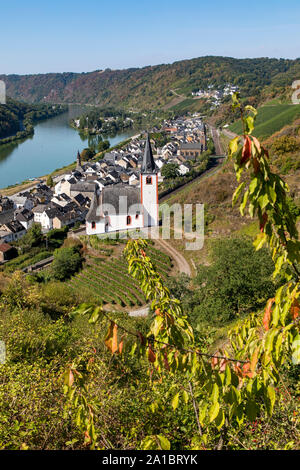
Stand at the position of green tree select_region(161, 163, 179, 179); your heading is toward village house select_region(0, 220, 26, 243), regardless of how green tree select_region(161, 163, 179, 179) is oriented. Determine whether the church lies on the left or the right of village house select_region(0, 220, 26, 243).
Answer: left

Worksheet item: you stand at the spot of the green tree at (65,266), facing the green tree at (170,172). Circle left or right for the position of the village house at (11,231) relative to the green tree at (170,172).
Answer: left
